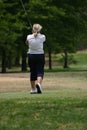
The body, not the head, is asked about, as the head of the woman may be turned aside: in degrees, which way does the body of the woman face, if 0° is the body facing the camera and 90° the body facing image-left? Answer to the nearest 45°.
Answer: approximately 180°
